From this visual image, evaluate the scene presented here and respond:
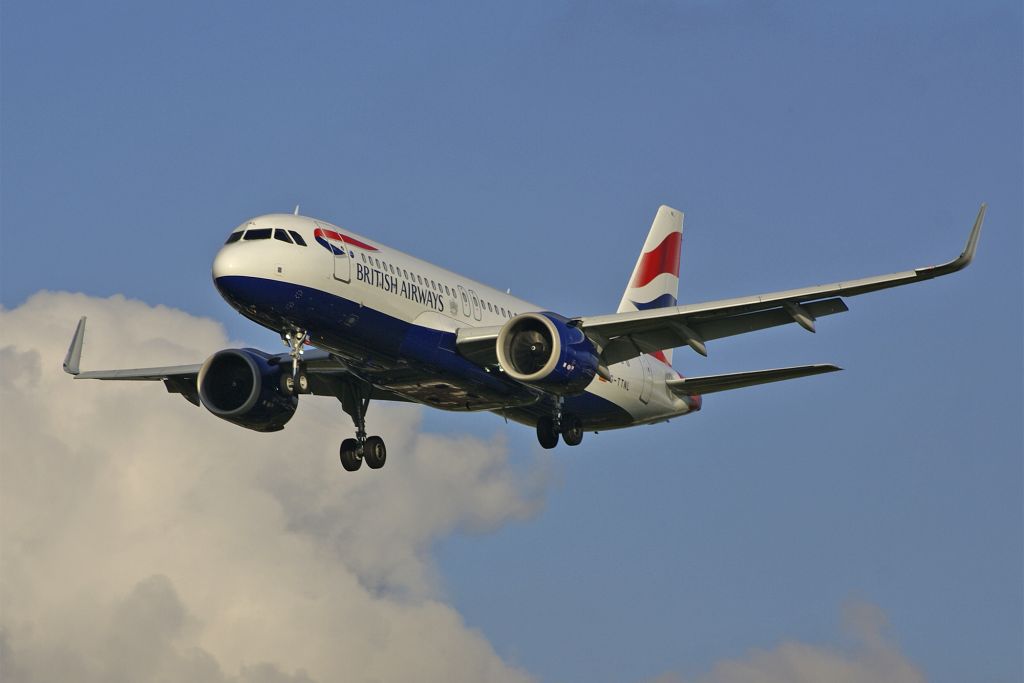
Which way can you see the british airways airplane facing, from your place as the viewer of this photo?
facing the viewer and to the left of the viewer
